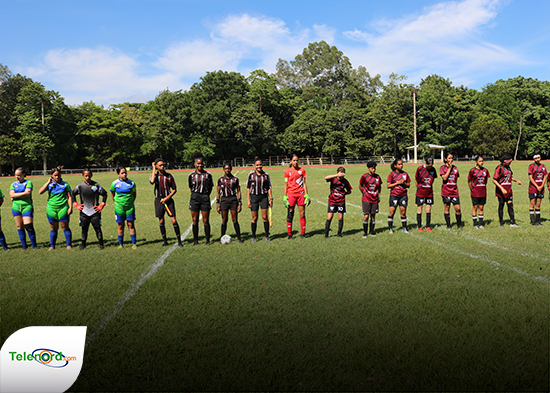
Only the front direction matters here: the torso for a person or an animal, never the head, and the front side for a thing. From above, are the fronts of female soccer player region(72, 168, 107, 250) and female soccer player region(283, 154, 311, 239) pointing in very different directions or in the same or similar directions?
same or similar directions

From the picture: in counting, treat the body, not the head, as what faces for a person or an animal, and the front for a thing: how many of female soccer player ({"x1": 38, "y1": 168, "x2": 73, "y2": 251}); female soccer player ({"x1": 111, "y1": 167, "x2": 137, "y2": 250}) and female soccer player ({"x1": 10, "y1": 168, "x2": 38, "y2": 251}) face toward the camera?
3

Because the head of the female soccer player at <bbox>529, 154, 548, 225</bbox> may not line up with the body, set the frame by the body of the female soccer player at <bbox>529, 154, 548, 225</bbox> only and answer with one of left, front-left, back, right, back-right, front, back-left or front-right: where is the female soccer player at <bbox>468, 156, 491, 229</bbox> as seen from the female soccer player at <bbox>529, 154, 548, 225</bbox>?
front-right

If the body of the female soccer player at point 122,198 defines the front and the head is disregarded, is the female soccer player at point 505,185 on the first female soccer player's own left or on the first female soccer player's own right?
on the first female soccer player's own left

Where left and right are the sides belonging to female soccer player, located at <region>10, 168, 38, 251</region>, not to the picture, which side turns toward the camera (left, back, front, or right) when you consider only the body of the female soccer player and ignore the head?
front

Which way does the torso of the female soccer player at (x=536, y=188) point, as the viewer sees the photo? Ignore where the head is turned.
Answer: toward the camera

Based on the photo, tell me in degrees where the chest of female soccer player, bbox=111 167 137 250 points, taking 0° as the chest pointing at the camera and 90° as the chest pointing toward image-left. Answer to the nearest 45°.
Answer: approximately 0°

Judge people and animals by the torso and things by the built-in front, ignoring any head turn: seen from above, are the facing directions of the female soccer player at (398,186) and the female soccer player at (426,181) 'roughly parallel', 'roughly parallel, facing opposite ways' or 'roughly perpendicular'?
roughly parallel

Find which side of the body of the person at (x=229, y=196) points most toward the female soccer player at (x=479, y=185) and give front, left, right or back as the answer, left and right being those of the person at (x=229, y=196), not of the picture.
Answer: left

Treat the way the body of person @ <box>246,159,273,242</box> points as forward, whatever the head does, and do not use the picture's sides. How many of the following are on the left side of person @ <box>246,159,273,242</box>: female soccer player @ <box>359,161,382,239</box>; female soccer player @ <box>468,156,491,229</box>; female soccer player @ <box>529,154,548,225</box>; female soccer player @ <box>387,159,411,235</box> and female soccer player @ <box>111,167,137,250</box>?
4

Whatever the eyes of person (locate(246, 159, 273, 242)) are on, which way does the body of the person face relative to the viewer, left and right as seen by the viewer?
facing the viewer

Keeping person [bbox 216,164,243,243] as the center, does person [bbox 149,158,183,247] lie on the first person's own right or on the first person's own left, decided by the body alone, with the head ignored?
on the first person's own right

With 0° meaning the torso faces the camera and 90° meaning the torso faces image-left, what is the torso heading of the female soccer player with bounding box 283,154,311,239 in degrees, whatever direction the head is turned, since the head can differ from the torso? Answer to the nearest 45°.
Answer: approximately 0°
